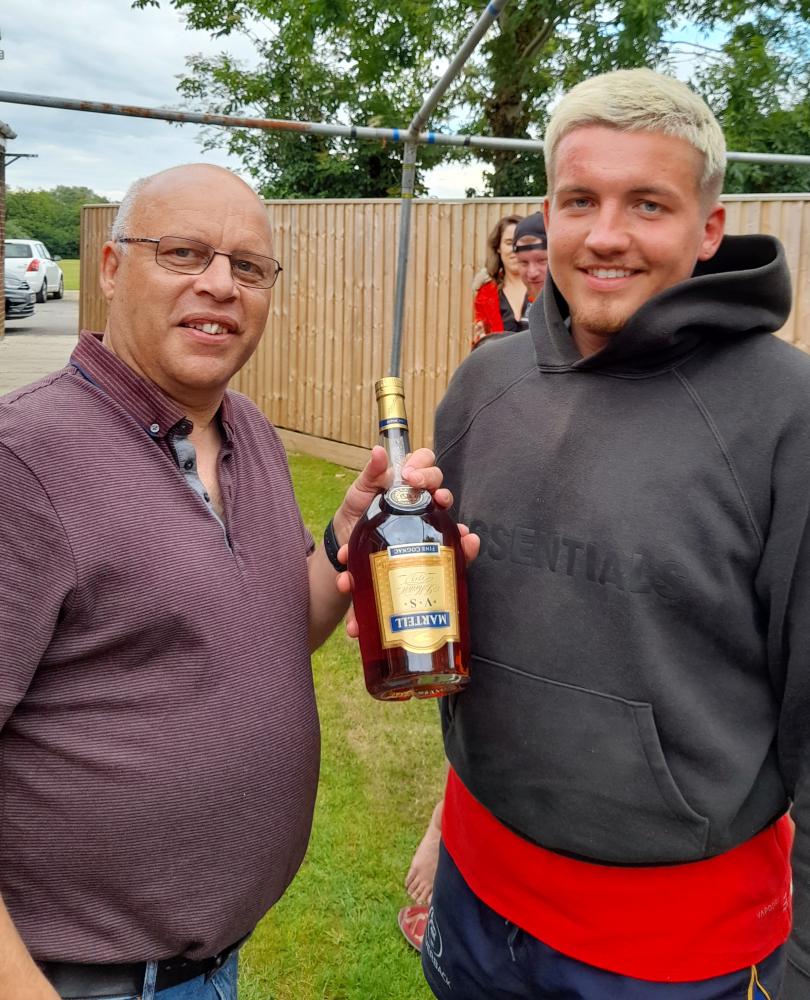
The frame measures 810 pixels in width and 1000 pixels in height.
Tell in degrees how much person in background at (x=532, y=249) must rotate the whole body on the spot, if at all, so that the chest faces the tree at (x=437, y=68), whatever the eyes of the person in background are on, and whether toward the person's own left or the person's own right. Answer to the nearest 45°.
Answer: approximately 180°

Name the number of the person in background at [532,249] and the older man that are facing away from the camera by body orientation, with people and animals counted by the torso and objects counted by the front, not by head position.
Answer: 0

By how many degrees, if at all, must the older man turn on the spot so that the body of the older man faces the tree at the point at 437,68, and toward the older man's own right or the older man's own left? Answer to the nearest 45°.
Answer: approximately 135° to the older man's own left

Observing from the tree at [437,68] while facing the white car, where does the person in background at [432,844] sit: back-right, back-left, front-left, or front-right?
back-left

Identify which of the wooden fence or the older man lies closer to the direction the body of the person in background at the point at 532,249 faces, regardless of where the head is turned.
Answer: the older man

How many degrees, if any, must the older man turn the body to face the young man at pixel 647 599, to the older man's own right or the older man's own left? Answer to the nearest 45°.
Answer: approximately 45° to the older man's own left

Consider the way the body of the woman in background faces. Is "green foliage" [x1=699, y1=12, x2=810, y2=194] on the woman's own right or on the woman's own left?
on the woman's own left

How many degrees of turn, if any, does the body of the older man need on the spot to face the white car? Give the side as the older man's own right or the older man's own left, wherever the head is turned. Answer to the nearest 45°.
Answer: approximately 135° to the older man's own left
